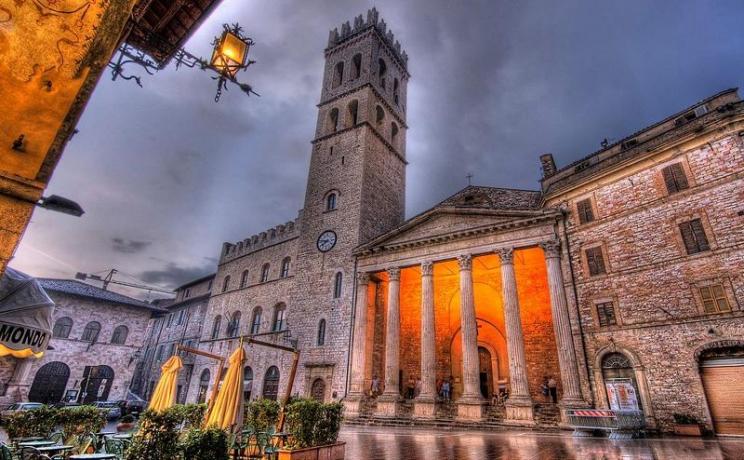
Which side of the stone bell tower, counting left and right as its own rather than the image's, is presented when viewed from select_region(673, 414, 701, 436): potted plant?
left

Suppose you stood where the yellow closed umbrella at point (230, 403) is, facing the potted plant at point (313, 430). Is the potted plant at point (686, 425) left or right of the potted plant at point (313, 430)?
left

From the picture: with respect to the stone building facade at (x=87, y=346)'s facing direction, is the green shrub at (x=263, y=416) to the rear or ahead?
ahead

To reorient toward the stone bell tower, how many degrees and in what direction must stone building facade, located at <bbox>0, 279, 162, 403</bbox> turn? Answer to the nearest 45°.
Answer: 0° — it already faces it

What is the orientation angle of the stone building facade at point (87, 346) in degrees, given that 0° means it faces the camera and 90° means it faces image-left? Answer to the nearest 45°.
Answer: approximately 315°

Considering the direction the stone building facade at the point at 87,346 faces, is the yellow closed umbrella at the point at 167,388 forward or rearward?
forward

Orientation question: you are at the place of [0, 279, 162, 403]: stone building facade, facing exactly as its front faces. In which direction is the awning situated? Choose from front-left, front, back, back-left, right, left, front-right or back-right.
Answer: front-right
